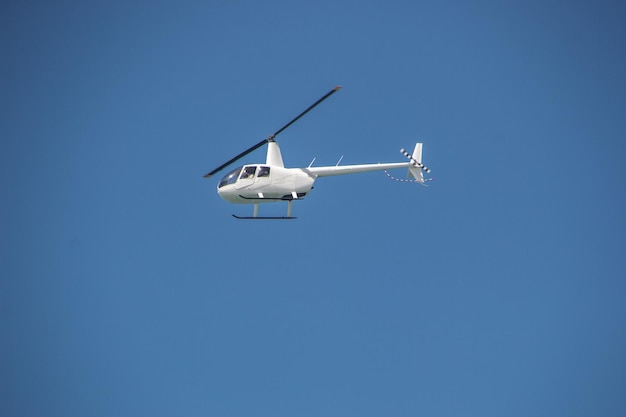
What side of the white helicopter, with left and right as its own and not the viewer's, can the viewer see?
left
